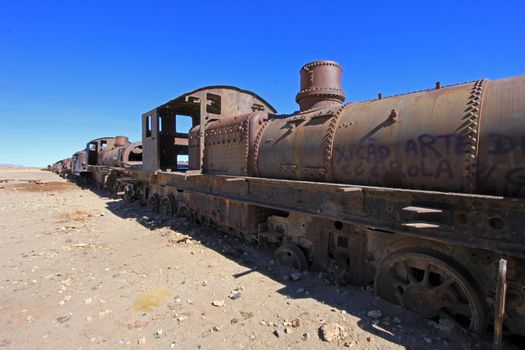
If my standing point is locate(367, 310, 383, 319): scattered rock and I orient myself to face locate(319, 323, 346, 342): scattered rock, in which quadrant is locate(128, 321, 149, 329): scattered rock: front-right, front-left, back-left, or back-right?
front-right

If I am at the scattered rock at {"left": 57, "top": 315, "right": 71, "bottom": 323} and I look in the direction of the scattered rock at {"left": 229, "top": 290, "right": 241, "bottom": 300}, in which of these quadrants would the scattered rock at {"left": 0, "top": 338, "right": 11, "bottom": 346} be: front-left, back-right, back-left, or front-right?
back-right

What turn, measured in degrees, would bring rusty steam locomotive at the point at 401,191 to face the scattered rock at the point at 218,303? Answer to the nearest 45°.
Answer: approximately 135° to its right

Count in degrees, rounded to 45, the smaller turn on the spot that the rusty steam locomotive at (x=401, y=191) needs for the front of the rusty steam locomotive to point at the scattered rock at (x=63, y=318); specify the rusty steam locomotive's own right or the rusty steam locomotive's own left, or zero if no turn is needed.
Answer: approximately 135° to the rusty steam locomotive's own right

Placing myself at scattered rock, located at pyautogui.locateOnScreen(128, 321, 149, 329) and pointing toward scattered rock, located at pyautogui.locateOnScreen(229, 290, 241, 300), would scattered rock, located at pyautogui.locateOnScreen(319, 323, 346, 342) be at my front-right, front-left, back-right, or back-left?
front-right

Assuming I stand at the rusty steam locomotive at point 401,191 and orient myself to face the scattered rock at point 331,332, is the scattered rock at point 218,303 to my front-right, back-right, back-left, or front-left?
front-right

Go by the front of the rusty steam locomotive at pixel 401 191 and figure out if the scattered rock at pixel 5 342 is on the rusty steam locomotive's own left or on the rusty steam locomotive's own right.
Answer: on the rusty steam locomotive's own right
